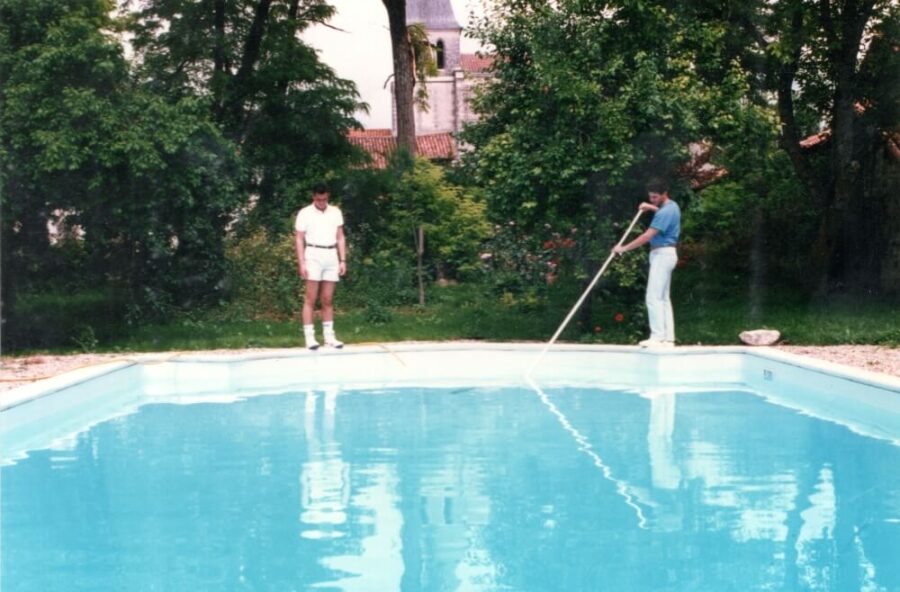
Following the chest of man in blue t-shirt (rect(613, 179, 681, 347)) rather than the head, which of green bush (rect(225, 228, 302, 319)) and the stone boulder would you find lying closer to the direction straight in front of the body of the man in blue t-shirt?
the green bush

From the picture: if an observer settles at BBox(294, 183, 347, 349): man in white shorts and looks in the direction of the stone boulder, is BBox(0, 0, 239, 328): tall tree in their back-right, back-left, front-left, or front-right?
back-left

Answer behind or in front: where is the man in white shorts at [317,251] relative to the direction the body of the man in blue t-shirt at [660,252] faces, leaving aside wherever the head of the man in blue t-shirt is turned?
in front

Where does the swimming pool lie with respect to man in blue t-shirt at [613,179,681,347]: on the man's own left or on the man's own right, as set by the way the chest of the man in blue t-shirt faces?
on the man's own left

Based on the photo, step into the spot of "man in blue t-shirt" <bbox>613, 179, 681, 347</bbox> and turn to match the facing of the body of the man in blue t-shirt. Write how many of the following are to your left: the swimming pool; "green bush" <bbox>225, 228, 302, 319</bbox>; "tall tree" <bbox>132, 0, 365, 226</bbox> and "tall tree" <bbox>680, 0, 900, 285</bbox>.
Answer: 1

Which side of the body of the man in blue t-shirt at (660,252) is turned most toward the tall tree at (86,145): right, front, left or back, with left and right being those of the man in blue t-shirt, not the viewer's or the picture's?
front

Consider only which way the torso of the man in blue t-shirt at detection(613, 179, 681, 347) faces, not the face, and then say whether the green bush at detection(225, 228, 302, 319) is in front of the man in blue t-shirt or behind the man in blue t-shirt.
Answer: in front

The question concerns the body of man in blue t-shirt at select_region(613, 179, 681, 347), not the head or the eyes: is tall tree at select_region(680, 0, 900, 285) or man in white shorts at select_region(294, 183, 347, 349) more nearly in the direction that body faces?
the man in white shorts

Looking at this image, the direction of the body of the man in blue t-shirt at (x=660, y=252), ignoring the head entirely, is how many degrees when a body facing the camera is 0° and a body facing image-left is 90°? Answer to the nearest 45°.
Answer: approximately 90°
